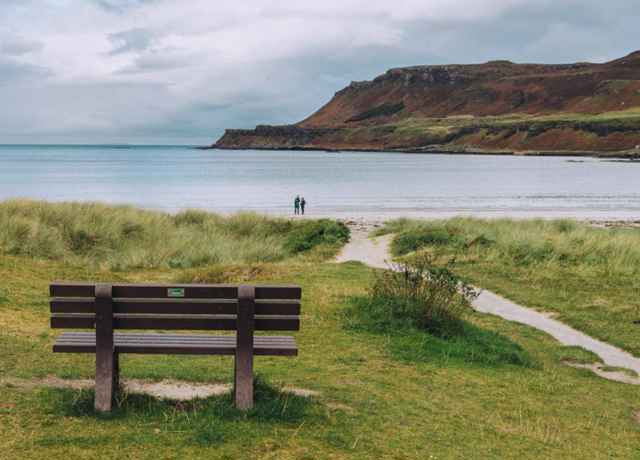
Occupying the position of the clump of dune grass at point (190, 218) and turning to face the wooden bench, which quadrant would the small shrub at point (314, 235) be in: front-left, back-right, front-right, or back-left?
front-left

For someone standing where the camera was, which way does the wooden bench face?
facing away from the viewer

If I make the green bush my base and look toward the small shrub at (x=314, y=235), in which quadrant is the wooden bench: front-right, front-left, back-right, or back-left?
back-left

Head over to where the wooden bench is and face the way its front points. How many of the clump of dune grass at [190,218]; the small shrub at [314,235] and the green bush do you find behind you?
0

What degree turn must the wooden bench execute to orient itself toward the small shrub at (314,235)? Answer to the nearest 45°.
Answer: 0° — it already faces it

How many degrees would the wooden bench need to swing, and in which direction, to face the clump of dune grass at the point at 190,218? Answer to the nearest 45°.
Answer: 0° — it already faces it

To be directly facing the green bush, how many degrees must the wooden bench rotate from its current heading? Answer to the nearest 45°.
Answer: approximately 45° to its right
